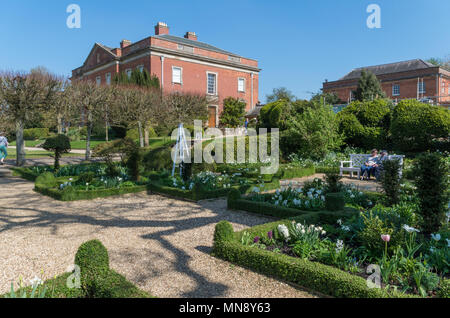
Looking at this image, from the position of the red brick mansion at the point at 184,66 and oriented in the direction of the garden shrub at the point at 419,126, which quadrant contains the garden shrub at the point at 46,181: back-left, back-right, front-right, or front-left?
front-right

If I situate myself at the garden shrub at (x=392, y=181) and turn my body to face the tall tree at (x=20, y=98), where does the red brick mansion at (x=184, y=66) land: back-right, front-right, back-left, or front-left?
front-right
